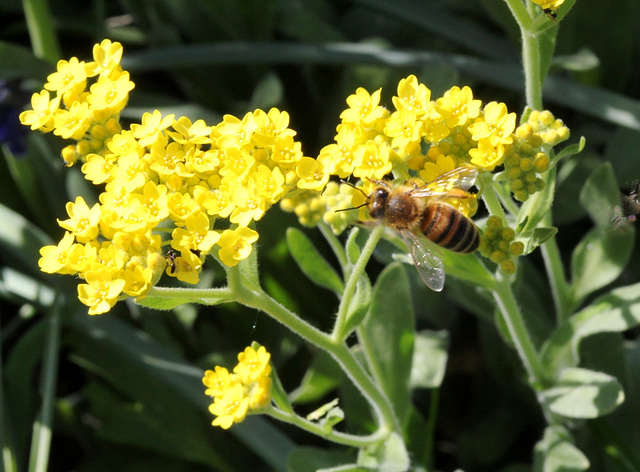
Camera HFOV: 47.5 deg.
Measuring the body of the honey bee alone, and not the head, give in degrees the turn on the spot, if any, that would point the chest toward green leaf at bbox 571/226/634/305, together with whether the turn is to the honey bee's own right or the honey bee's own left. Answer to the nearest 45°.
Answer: approximately 135° to the honey bee's own right

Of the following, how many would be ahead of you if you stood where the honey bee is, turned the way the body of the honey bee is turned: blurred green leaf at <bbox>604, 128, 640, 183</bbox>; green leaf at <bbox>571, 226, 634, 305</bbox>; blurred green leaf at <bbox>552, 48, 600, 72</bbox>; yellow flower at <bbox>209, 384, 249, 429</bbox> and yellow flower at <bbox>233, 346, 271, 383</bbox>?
2

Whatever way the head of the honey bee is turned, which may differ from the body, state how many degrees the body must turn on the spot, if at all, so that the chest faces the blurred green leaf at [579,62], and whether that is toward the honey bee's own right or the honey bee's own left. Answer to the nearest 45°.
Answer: approximately 135° to the honey bee's own right

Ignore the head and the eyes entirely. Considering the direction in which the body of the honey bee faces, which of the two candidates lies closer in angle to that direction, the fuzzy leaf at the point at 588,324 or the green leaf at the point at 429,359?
the green leaf

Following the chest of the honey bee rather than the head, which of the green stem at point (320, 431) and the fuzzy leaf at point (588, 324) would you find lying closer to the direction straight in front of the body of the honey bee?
the green stem

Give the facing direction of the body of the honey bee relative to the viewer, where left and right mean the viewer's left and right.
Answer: facing to the left of the viewer

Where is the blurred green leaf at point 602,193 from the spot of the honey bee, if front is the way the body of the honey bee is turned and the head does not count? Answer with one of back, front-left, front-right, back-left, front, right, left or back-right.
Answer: back-right

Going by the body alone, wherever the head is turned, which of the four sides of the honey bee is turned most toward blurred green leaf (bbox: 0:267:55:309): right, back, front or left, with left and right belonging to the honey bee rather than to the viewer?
front
